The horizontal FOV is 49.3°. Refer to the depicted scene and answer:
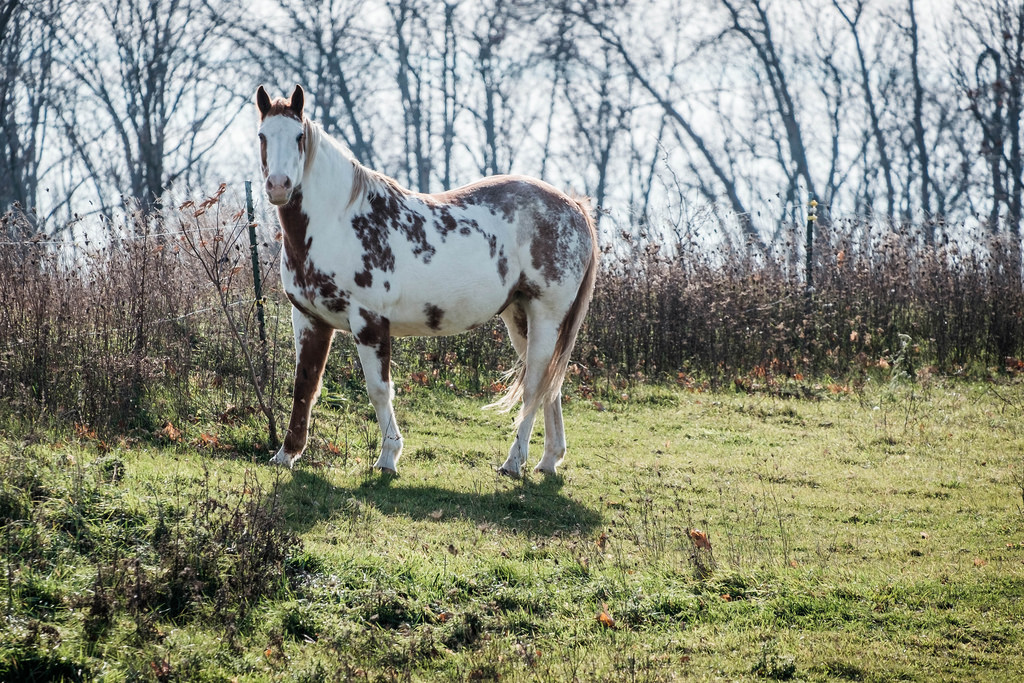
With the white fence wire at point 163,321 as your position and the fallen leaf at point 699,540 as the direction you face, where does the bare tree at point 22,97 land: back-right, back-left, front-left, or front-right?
back-left

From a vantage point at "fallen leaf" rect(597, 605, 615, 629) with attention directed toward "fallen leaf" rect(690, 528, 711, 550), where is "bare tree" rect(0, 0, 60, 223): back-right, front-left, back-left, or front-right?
front-left

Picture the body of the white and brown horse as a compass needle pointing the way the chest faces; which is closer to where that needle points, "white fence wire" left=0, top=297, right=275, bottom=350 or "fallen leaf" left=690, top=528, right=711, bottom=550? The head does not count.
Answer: the white fence wire

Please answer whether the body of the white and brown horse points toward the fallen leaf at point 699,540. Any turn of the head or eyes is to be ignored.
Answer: no

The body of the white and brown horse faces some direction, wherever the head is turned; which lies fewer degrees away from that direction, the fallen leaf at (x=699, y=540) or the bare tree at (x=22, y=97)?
the bare tree

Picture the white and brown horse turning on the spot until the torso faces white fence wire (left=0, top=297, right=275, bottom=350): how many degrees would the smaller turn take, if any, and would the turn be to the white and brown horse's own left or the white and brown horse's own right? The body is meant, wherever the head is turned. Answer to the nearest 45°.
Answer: approximately 45° to the white and brown horse's own right

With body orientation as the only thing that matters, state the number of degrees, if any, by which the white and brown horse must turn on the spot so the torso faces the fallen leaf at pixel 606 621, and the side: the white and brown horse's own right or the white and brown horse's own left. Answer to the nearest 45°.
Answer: approximately 90° to the white and brown horse's own left

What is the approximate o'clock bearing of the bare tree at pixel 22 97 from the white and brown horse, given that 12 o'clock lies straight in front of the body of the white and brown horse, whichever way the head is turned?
The bare tree is roughly at 2 o'clock from the white and brown horse.

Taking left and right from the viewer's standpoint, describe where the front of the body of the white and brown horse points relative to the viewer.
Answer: facing to the left of the viewer
